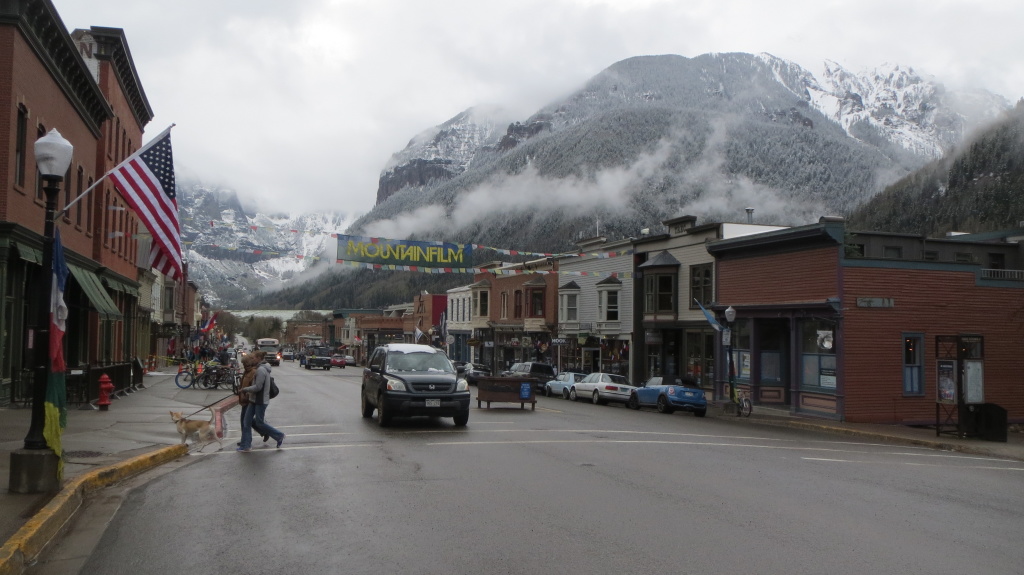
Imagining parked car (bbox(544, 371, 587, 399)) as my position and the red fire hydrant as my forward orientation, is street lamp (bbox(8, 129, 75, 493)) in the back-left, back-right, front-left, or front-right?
front-left

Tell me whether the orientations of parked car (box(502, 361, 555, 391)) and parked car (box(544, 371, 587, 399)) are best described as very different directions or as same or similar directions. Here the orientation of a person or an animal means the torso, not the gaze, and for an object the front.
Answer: same or similar directions

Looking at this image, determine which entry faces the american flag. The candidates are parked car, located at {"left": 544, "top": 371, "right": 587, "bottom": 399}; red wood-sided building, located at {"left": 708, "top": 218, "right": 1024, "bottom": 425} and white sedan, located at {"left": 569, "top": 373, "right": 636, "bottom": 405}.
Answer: the red wood-sided building

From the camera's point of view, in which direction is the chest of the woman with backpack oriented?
to the viewer's left

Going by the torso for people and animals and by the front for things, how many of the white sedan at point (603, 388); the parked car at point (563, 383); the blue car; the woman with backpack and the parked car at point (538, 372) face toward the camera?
0

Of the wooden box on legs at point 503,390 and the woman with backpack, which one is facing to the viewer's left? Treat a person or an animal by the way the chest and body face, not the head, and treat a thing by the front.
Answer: the woman with backpack
